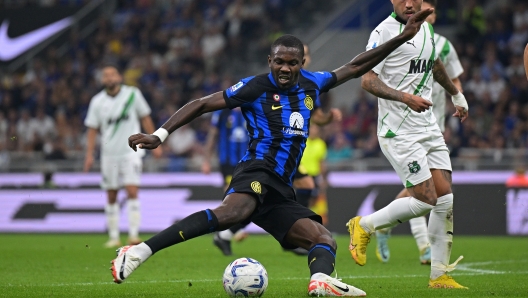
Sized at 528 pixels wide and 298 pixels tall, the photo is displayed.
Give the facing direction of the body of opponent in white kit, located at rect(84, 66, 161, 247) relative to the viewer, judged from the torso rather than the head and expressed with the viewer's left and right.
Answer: facing the viewer

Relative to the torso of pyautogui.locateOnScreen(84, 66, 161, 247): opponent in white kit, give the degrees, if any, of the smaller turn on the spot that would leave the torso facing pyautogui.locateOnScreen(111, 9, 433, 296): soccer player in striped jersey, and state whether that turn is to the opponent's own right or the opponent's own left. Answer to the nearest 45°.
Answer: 0° — they already face them

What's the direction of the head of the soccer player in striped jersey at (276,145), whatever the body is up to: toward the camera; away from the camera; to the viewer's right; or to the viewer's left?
toward the camera

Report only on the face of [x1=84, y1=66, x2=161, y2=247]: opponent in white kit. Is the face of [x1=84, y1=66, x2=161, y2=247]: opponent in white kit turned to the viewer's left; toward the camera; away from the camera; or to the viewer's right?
toward the camera

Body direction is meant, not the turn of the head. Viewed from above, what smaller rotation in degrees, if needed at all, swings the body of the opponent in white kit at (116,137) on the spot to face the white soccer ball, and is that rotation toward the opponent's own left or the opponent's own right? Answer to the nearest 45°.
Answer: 0° — they already face it

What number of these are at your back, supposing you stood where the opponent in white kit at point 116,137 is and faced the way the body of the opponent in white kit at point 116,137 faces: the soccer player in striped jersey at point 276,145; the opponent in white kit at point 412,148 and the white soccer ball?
0
